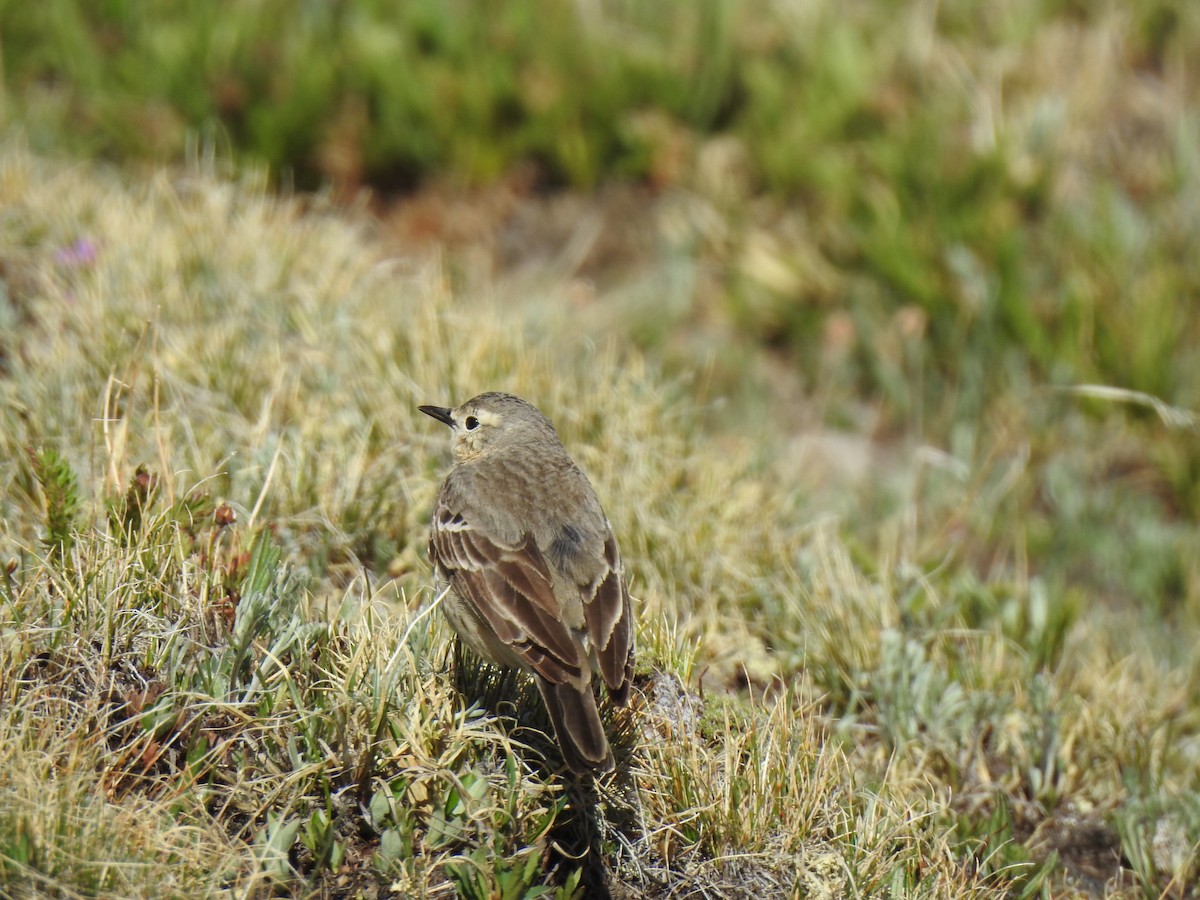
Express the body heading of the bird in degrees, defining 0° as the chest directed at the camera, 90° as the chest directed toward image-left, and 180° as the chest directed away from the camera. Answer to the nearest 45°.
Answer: approximately 135°

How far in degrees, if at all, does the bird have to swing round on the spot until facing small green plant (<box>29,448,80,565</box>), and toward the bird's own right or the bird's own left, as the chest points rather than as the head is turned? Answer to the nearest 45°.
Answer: approximately 45° to the bird's own left
